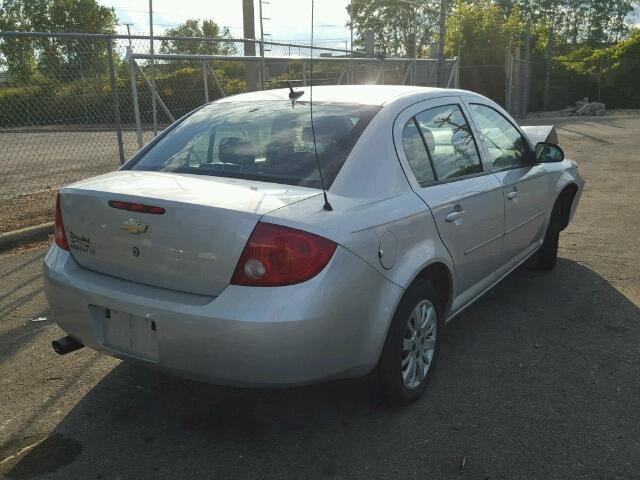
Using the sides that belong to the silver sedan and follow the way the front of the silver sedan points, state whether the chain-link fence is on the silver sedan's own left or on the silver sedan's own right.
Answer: on the silver sedan's own left

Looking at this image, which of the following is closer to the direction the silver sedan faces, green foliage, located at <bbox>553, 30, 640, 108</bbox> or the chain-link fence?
the green foliage

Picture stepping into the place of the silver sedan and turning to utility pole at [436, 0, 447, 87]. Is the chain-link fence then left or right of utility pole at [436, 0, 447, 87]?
left

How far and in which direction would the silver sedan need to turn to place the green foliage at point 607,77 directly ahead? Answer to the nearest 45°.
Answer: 0° — it already faces it

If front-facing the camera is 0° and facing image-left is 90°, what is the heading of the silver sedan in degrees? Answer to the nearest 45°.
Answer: approximately 225°

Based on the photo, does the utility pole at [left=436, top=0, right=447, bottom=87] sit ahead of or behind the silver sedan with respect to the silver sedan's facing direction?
ahead

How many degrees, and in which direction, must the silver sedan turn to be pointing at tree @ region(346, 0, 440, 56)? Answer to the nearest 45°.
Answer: approximately 45° to its left

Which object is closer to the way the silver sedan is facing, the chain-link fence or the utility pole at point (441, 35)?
the utility pole
